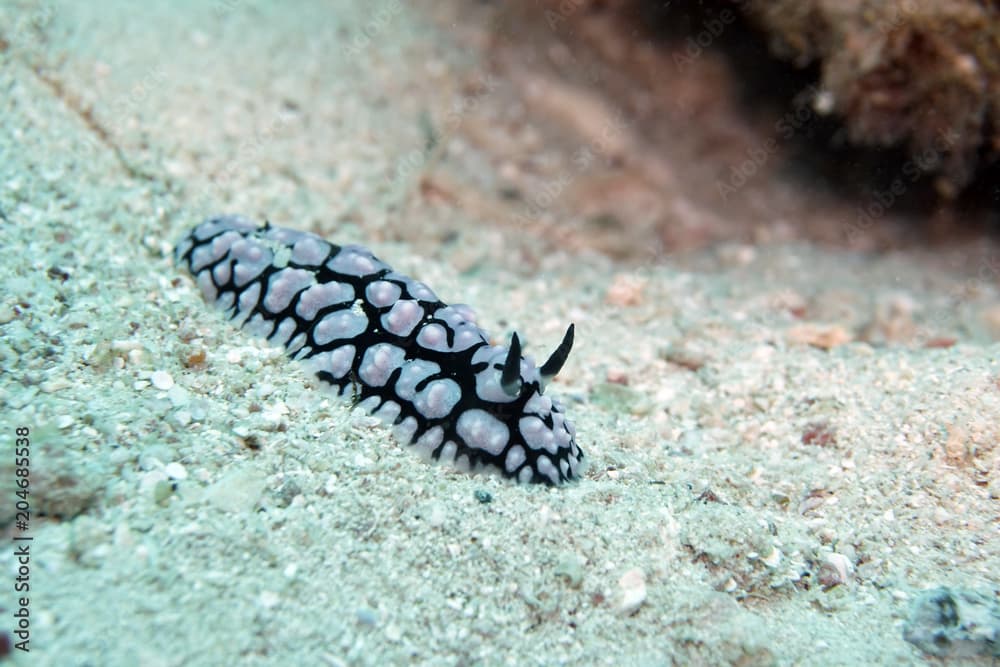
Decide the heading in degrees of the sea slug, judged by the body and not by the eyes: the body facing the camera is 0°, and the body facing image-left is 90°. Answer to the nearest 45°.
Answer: approximately 315°

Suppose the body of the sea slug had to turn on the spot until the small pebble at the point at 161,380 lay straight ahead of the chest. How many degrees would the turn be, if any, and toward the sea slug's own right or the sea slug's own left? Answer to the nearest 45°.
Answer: approximately 135° to the sea slug's own right

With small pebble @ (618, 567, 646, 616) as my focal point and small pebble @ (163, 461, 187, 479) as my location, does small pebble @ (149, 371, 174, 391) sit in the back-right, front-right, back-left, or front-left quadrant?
back-left
